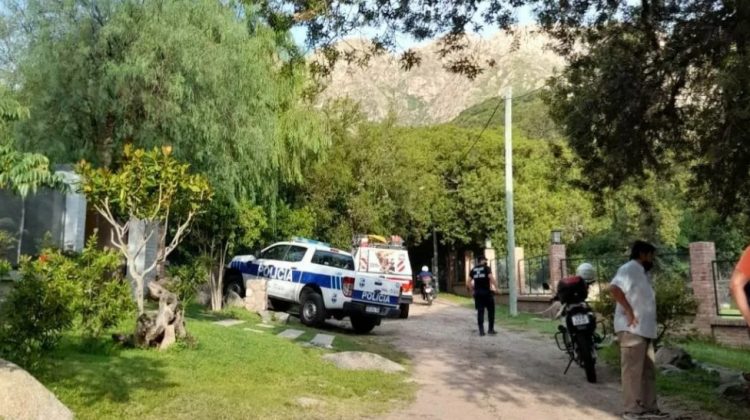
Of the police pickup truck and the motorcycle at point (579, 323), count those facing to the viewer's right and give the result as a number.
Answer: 0

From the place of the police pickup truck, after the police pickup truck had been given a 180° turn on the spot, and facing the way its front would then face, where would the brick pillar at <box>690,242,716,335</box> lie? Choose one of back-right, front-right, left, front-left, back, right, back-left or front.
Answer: front-left

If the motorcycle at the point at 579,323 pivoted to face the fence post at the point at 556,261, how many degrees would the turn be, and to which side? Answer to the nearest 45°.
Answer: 0° — it already faces it

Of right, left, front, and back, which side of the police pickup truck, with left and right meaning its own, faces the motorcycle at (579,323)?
back

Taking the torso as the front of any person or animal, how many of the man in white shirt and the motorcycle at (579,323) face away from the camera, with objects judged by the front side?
1

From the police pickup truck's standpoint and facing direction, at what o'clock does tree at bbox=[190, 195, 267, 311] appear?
The tree is roughly at 11 o'clock from the police pickup truck.

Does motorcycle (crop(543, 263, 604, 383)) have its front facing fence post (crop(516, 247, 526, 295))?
yes

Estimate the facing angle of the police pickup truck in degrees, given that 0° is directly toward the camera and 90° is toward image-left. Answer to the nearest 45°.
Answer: approximately 135°

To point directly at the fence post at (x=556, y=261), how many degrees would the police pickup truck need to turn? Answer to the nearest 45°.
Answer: approximately 90° to its right

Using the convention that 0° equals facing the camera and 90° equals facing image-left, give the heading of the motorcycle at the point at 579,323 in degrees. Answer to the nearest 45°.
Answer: approximately 180°

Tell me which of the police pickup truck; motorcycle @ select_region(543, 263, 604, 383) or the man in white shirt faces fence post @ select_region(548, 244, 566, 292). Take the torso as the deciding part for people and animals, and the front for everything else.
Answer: the motorcycle
